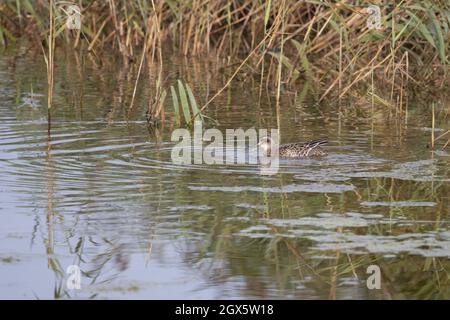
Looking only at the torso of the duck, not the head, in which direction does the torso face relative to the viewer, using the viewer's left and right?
facing to the left of the viewer
